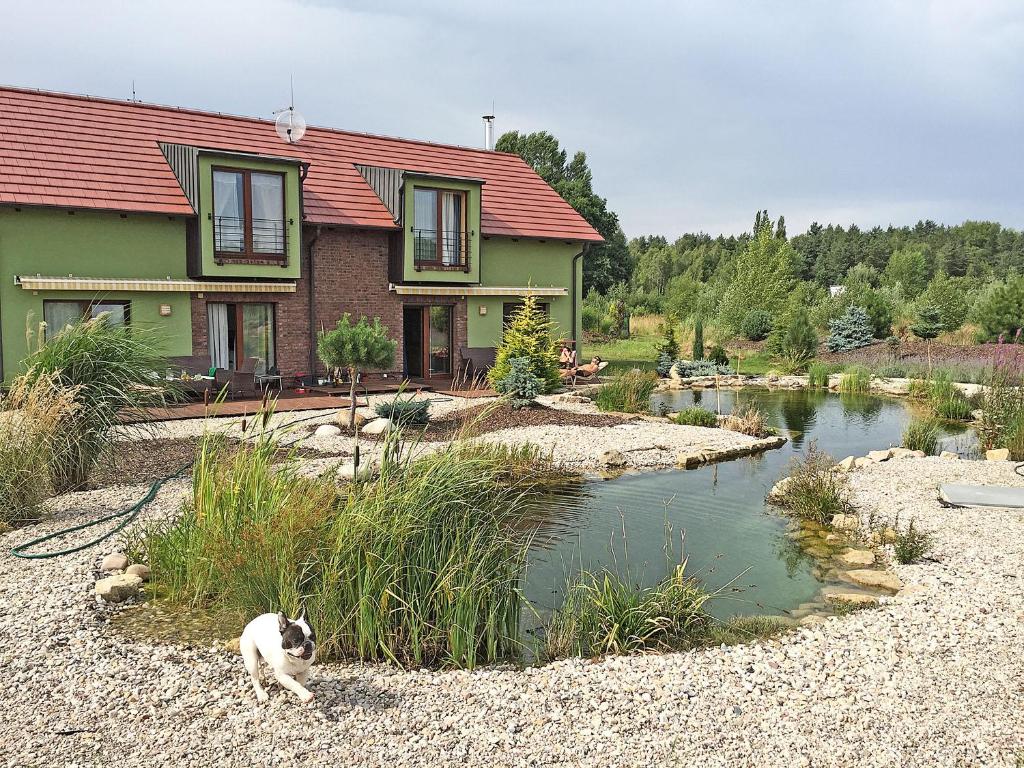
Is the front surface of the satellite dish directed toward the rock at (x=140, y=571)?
yes

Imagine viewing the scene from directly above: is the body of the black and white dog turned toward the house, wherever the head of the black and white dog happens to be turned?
no

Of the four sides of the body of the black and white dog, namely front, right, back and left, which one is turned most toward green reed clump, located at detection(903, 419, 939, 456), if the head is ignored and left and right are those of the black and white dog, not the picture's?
left

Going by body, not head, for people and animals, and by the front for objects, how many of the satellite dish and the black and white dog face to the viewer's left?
0

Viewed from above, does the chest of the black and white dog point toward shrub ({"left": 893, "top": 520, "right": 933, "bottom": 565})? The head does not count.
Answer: no

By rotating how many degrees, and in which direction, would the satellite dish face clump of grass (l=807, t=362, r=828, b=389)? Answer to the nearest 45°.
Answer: approximately 90° to its left

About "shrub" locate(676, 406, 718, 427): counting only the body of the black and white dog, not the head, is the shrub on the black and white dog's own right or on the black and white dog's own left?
on the black and white dog's own left

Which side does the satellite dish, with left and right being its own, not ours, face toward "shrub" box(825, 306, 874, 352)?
left

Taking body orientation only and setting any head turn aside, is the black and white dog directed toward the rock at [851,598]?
no

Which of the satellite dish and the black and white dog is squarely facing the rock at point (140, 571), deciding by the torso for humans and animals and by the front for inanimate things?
the satellite dish

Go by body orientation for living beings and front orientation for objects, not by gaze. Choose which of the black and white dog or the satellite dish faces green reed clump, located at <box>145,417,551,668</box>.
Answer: the satellite dish

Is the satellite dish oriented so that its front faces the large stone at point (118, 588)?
yes

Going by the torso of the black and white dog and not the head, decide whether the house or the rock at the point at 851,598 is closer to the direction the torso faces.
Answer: the rock

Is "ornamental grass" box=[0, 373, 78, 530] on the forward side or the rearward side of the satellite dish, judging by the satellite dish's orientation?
on the forward side

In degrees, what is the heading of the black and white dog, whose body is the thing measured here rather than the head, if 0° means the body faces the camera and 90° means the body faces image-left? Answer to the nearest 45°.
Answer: approximately 315°

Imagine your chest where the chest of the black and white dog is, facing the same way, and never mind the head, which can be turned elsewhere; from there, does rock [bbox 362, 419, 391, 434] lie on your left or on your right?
on your left

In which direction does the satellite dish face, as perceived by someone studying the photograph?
facing the viewer

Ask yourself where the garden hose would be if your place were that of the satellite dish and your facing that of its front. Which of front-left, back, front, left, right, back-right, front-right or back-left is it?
front

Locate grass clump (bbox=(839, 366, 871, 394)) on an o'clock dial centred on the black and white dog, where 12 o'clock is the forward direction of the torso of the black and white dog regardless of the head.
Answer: The grass clump is roughly at 9 o'clock from the black and white dog.

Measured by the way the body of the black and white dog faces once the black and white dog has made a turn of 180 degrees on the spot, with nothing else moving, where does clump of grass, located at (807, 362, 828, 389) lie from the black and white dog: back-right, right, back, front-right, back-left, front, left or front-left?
right
